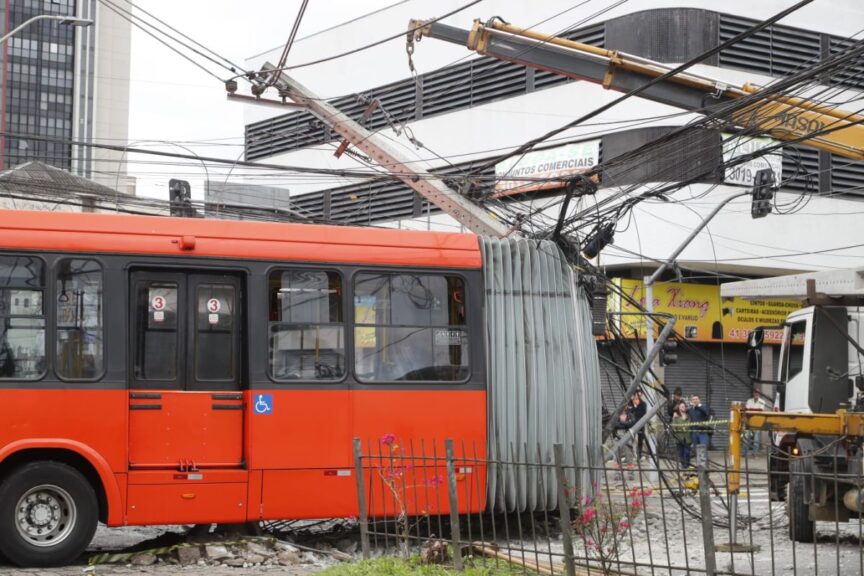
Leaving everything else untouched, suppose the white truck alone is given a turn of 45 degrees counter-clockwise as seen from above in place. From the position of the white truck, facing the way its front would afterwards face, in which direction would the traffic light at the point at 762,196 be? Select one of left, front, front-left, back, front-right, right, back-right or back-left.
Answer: right

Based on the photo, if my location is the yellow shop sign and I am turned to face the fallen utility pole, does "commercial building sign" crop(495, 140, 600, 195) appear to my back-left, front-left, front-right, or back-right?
front-right

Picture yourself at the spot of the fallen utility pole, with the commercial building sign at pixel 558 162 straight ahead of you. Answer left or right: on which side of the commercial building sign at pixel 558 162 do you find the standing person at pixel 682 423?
right

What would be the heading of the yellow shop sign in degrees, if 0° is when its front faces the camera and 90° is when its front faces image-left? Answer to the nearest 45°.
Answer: approximately 0°

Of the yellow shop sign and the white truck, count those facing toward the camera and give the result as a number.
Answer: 1

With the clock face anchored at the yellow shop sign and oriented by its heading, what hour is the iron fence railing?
The iron fence railing is roughly at 12 o'clock from the yellow shop sign.

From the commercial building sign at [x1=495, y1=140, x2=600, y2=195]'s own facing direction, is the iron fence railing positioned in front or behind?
in front

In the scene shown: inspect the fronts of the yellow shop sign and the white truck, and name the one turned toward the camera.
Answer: the yellow shop sign

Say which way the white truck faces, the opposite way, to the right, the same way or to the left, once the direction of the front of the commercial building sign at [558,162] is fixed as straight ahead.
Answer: to the right

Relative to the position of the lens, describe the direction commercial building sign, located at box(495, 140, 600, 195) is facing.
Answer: facing the viewer and to the left of the viewer

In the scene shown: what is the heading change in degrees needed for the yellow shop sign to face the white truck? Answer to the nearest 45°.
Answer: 0° — it already faces it

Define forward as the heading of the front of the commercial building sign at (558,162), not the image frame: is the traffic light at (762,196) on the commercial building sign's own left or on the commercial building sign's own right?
on the commercial building sign's own left

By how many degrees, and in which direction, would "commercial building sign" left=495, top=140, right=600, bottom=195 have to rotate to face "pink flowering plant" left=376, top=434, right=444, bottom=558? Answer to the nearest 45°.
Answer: approximately 45° to its left
